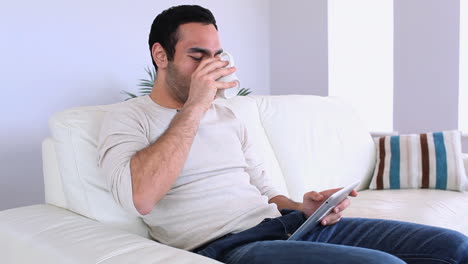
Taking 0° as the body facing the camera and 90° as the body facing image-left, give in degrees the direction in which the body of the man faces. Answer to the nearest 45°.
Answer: approximately 315°

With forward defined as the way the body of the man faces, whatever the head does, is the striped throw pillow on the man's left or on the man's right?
on the man's left
